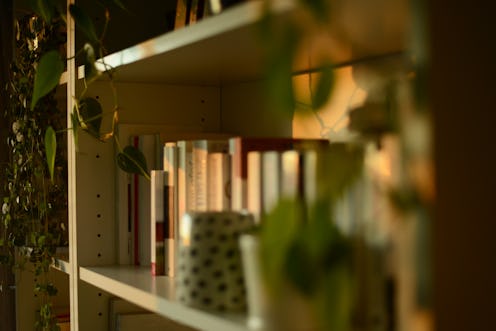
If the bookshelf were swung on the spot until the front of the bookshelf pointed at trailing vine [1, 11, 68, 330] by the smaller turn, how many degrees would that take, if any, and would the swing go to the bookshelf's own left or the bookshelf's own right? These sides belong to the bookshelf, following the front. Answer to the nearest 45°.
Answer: approximately 90° to the bookshelf's own right
